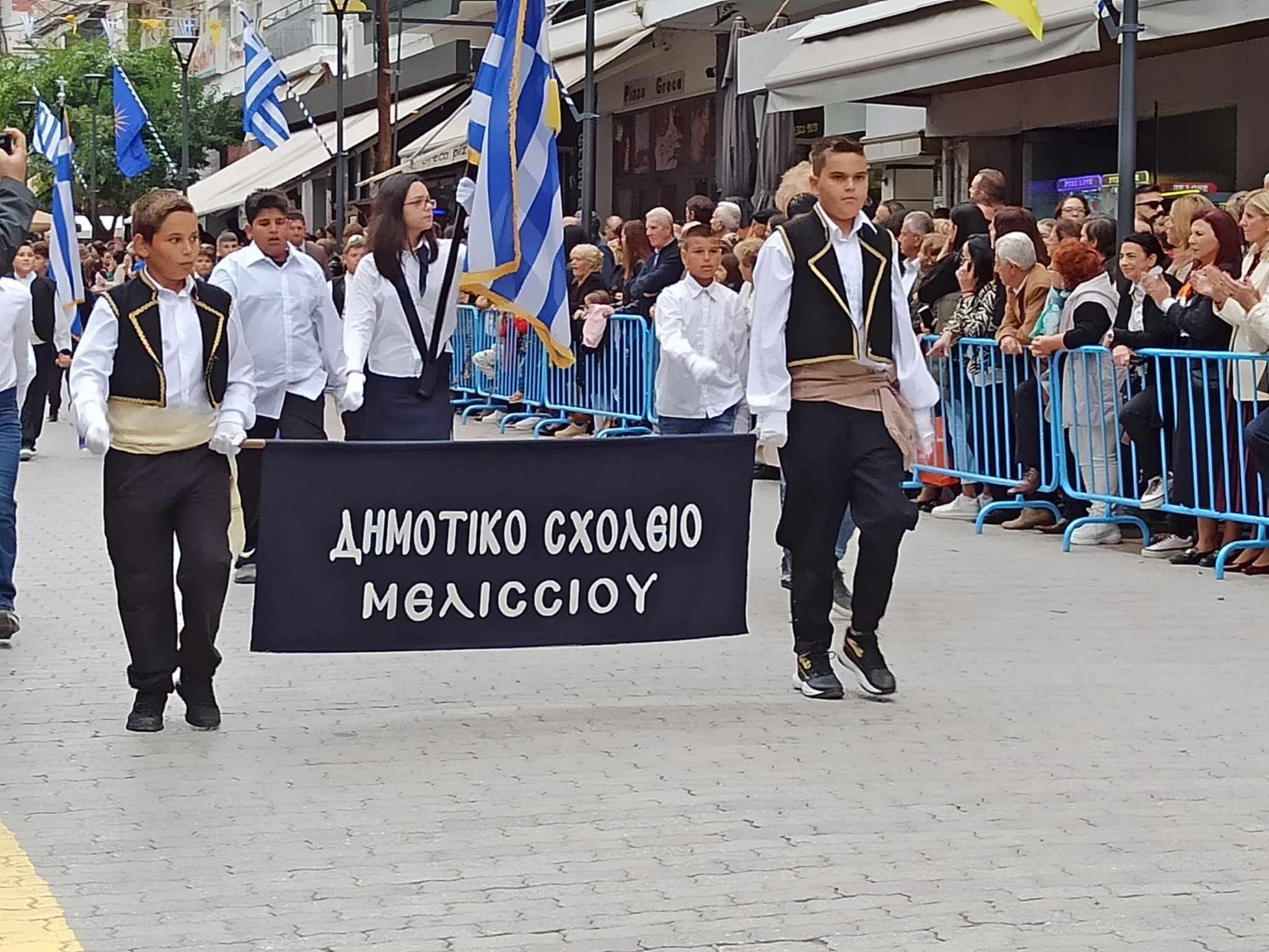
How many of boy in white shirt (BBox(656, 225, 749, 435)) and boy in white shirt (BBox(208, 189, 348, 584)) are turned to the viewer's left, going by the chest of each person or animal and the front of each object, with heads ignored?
0

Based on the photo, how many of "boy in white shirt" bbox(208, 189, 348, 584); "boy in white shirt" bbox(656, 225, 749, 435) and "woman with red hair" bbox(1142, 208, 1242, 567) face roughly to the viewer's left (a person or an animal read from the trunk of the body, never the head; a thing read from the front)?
1

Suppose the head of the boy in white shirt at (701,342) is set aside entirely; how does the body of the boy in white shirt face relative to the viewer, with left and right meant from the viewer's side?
facing the viewer

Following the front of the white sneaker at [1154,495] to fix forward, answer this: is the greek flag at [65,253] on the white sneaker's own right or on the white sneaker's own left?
on the white sneaker's own right

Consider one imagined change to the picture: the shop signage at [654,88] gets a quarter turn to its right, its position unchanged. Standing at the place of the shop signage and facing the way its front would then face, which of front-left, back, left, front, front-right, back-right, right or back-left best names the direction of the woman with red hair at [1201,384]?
back-left

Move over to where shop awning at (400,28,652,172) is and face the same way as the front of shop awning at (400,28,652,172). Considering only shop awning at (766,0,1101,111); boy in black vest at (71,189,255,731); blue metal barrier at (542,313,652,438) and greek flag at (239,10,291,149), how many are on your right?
1

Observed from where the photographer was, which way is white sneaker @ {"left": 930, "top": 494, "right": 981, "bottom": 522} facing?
facing to the left of the viewer

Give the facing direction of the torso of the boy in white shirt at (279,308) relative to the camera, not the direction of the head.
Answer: toward the camera

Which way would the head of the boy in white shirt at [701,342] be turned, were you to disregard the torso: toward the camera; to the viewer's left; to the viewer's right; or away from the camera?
toward the camera

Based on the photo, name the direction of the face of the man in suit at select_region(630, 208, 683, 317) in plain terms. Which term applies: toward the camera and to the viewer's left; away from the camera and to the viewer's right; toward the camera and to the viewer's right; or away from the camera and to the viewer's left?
toward the camera and to the viewer's left

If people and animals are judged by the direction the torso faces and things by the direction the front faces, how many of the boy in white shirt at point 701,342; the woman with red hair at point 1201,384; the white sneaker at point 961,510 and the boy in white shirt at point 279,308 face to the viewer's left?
2

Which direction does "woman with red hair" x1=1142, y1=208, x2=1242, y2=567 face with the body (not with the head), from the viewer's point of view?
to the viewer's left
